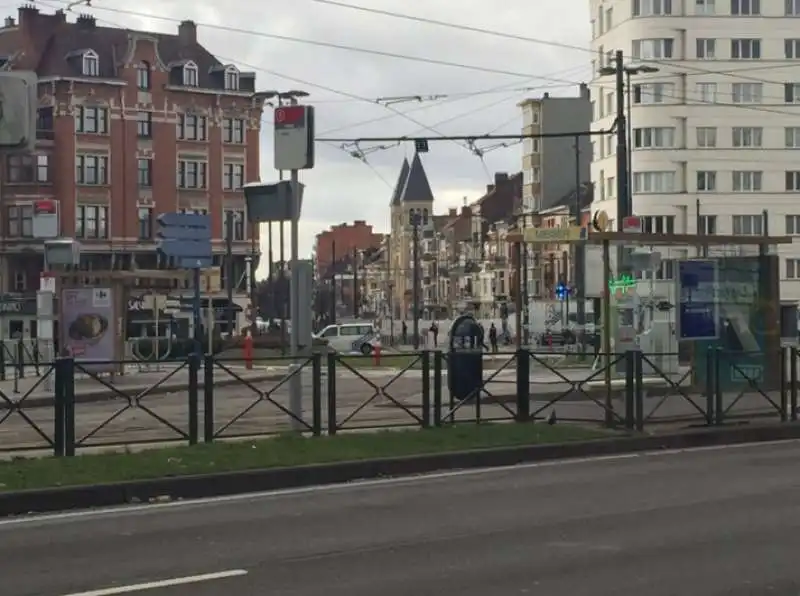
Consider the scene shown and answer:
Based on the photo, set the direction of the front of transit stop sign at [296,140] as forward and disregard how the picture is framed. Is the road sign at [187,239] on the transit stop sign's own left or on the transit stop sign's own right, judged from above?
on the transit stop sign's own right

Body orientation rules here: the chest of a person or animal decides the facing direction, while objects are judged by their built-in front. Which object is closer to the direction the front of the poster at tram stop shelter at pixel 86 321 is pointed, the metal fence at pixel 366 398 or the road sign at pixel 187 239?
the metal fence

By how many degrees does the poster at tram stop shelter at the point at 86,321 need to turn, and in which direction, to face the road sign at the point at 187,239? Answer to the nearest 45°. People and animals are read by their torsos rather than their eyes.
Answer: approximately 45° to its left

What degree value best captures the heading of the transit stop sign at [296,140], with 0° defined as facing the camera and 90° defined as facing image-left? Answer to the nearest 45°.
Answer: approximately 45°

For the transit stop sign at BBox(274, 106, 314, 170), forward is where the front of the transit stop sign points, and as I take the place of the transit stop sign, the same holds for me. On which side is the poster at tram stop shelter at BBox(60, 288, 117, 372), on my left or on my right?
on my right

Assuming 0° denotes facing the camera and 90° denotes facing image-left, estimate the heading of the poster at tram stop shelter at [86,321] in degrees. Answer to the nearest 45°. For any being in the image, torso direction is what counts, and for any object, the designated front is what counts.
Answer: approximately 0°
